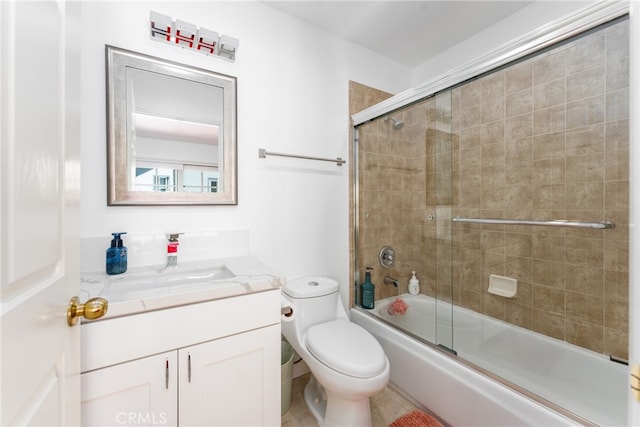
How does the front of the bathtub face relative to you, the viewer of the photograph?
facing the viewer and to the left of the viewer

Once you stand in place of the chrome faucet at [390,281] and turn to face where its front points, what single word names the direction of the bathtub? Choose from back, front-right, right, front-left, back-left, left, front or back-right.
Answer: front

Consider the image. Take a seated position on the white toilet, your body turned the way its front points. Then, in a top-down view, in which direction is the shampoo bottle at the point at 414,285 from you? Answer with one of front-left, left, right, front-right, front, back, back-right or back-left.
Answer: left

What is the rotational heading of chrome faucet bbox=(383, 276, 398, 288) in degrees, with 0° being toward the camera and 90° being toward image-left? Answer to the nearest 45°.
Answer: approximately 315°

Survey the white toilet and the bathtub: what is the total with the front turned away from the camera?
0

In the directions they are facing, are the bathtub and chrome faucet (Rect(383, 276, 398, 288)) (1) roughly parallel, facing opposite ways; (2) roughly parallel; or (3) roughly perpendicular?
roughly perpendicular

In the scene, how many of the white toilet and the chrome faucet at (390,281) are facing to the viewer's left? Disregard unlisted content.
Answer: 0

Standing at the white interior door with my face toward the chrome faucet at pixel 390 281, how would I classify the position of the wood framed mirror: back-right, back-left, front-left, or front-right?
front-left

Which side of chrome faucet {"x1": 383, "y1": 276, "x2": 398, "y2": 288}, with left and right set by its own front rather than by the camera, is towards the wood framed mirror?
right

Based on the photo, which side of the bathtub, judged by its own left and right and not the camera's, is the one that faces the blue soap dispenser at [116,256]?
front

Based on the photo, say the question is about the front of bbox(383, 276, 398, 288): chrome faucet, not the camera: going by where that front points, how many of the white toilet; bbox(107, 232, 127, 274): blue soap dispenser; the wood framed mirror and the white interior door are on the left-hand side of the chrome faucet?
0

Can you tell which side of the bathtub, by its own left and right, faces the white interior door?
front

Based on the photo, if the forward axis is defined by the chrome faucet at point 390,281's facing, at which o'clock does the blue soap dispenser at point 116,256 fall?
The blue soap dispenser is roughly at 3 o'clock from the chrome faucet.

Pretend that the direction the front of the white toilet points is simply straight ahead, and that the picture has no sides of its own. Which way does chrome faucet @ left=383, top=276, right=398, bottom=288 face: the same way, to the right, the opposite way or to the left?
the same way
